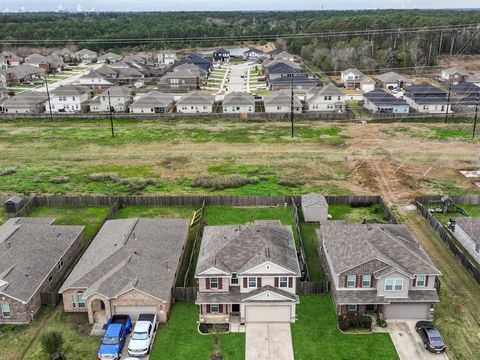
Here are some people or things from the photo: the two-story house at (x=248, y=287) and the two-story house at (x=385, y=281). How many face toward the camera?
2

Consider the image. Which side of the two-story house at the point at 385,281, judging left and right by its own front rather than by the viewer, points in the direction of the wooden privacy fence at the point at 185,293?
right

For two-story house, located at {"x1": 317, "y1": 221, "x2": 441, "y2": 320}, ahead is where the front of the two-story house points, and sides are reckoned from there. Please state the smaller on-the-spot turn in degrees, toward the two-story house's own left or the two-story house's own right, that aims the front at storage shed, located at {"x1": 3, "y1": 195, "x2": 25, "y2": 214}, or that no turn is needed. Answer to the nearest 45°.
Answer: approximately 90° to the two-story house's own right

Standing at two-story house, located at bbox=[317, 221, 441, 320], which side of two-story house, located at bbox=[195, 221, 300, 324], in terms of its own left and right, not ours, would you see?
left

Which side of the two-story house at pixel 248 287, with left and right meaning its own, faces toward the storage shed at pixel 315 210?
back

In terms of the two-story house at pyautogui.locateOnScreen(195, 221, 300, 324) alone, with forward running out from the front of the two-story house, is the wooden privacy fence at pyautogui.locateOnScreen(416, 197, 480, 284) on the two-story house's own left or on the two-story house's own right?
on the two-story house's own left

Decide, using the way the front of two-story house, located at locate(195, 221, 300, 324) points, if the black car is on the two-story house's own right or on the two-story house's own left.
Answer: on the two-story house's own left
